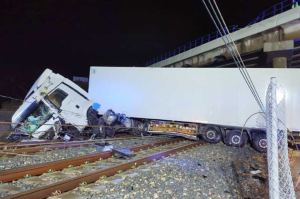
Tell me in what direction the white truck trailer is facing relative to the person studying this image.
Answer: facing to the left of the viewer

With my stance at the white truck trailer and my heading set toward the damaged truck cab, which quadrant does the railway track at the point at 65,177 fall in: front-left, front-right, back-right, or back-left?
front-left

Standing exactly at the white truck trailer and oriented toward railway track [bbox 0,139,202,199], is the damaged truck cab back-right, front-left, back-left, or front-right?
front-right

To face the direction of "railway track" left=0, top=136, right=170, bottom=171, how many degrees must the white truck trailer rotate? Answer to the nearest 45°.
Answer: approximately 45° to its left

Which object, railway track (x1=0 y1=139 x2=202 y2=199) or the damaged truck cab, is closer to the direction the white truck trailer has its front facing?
the damaged truck cab

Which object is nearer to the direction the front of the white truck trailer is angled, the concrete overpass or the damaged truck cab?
the damaged truck cab

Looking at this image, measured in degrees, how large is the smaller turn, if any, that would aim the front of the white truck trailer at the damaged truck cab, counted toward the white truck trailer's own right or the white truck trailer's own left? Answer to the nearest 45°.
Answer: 0° — it already faces it

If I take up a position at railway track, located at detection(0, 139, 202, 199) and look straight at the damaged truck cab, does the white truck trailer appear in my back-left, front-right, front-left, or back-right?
front-right

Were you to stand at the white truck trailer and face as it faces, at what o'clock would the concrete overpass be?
The concrete overpass is roughly at 3 o'clock from the white truck trailer.

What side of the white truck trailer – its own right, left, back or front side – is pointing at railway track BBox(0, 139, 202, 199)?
left
